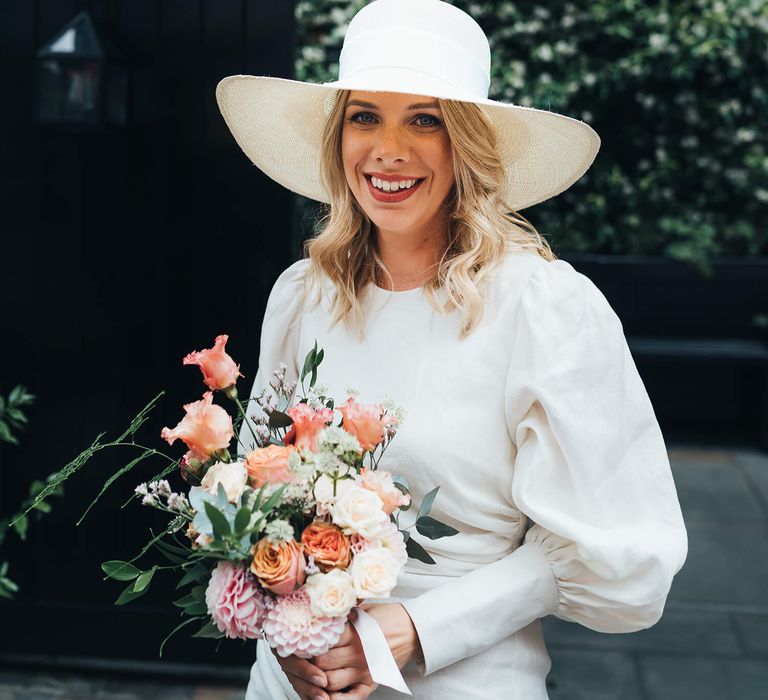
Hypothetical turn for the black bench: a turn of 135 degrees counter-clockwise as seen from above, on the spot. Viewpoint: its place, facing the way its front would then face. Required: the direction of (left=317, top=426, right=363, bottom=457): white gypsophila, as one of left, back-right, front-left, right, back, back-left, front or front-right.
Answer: back-right

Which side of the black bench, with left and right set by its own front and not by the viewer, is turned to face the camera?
front

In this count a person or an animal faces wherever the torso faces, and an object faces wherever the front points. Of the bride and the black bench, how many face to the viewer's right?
0

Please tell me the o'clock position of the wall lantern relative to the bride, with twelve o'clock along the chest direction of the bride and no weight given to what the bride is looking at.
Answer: The wall lantern is roughly at 3 o'clock from the bride.

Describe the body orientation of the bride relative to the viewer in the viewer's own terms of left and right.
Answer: facing the viewer and to the left of the viewer

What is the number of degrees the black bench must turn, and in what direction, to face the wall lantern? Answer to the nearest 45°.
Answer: approximately 45° to its right

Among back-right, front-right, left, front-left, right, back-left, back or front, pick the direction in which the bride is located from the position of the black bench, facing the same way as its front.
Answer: front
